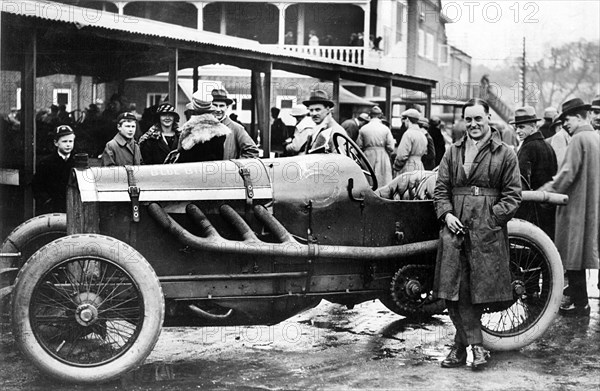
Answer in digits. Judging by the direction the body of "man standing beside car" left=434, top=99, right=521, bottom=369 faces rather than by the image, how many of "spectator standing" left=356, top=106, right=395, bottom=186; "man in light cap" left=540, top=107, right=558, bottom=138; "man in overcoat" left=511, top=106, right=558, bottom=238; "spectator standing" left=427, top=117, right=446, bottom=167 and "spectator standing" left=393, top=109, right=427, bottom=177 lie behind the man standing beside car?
5

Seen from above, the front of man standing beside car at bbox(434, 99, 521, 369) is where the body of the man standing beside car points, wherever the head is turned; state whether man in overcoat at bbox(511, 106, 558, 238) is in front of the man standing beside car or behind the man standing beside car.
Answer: behind

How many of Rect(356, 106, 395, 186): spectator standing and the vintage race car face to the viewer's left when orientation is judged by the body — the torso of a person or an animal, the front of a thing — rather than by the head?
1

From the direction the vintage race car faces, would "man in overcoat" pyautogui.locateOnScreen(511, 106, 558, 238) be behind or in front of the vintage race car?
behind

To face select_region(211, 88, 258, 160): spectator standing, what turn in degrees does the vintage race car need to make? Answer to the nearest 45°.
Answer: approximately 90° to its right

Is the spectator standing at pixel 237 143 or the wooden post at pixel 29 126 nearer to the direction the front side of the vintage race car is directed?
the wooden post

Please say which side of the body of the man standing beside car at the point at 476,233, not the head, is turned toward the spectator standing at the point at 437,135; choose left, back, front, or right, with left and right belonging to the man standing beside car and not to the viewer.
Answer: back

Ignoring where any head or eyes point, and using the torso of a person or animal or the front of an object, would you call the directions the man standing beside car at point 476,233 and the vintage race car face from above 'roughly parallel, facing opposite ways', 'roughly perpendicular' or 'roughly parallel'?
roughly perpendicular

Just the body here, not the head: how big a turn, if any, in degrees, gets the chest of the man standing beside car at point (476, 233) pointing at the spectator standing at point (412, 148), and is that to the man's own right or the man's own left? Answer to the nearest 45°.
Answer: approximately 180°

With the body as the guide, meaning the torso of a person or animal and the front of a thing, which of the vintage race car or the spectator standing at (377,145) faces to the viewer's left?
the vintage race car

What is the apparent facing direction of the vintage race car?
to the viewer's left
